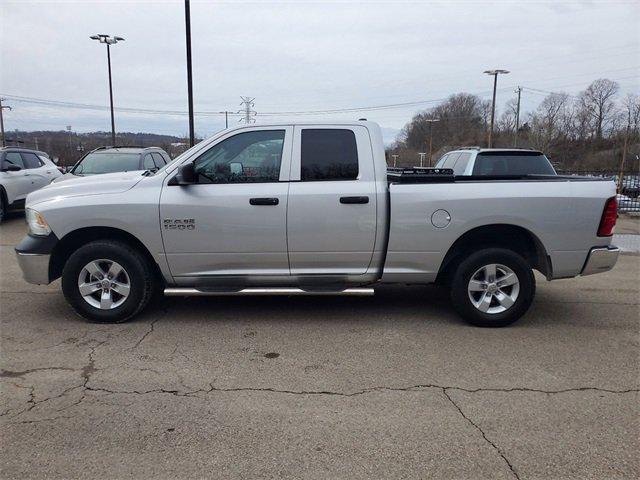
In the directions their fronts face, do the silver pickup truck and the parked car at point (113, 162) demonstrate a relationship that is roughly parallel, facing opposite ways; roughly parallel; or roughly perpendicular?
roughly perpendicular

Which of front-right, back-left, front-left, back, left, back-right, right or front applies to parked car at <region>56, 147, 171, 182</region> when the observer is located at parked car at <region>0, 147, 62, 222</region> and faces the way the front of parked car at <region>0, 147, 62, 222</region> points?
left

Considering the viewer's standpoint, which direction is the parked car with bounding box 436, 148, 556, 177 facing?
facing away from the viewer and to the left of the viewer

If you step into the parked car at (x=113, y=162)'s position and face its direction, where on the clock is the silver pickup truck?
The silver pickup truck is roughly at 10 o'clock from the parked car.

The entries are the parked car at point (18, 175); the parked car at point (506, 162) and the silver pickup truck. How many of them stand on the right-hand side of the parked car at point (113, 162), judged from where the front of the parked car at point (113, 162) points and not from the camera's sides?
1

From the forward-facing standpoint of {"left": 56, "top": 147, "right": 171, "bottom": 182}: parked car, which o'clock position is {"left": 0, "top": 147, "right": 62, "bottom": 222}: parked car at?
{"left": 0, "top": 147, "right": 62, "bottom": 222}: parked car is roughly at 3 o'clock from {"left": 56, "top": 147, "right": 171, "bottom": 182}: parked car.

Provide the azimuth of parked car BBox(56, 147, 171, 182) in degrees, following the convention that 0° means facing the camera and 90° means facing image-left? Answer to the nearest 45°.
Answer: approximately 45°

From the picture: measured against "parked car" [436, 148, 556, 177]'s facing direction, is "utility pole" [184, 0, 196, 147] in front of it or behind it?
in front

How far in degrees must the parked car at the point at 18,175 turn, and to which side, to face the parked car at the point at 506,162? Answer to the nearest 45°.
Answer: approximately 90° to its left

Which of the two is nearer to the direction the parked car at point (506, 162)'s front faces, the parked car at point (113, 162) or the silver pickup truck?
the parked car

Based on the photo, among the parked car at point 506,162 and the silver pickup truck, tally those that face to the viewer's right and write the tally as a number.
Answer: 0

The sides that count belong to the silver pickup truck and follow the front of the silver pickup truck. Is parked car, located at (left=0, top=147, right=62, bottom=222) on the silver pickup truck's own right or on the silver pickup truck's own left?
on the silver pickup truck's own right

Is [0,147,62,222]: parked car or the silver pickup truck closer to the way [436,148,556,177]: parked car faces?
the parked car

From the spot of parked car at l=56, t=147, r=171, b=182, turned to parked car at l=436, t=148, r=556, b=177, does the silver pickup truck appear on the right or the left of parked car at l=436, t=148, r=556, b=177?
right

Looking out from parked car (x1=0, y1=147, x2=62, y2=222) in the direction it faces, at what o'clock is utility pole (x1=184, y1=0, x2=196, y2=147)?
The utility pole is roughly at 7 o'clock from the parked car.

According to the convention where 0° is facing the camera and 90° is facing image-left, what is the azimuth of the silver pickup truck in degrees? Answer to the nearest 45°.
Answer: approximately 90°
